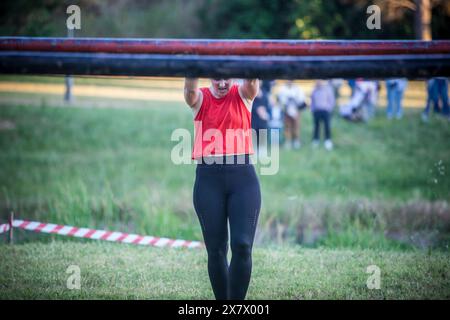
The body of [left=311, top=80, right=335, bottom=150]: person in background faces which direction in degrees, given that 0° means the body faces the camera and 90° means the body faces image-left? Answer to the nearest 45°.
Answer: approximately 0°

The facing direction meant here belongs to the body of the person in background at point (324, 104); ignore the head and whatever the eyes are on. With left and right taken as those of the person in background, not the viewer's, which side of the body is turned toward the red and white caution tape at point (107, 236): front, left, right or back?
front

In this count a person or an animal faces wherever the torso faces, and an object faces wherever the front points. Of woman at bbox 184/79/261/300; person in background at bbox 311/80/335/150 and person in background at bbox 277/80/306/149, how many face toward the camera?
3

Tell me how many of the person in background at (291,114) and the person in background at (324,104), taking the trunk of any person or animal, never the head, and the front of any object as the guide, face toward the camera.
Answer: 2

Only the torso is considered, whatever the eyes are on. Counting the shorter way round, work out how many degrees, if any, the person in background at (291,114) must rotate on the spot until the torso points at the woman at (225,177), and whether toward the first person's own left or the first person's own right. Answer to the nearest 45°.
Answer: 0° — they already face them

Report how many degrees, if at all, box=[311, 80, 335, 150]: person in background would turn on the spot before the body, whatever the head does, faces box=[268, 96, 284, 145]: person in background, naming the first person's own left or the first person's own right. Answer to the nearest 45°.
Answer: approximately 90° to the first person's own right

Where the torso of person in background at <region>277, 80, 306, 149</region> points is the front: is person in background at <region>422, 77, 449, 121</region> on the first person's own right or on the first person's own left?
on the first person's own left

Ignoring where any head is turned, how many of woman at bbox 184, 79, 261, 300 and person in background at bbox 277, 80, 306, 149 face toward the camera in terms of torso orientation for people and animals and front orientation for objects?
2

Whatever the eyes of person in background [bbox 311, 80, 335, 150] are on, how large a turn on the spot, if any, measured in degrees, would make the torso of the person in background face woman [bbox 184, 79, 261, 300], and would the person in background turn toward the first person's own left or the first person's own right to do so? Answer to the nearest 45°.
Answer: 0° — they already face them

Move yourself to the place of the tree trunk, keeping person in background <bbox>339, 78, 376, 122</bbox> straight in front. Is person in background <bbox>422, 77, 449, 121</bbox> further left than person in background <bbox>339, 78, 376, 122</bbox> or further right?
left

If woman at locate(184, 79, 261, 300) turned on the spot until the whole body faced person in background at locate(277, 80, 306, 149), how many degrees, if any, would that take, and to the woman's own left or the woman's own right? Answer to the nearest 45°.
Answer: approximately 180°
